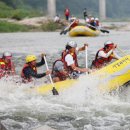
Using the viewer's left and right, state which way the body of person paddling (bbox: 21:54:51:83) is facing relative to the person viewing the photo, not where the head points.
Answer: facing to the right of the viewer

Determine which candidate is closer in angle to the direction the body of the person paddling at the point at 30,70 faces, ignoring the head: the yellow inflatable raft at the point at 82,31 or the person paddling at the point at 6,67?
the yellow inflatable raft

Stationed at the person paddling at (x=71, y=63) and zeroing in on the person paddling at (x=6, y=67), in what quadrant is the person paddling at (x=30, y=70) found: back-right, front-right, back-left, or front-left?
front-left

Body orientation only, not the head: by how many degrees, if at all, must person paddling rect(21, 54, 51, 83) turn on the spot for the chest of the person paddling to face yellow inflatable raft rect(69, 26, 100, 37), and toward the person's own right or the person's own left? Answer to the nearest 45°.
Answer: approximately 90° to the person's own left

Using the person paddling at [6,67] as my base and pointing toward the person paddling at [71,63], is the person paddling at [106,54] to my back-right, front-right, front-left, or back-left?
front-left

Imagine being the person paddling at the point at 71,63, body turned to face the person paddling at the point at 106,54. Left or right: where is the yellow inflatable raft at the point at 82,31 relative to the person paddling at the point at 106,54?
left

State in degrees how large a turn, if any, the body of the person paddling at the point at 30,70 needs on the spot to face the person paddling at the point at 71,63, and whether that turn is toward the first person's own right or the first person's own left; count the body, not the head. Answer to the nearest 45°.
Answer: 0° — they already face them

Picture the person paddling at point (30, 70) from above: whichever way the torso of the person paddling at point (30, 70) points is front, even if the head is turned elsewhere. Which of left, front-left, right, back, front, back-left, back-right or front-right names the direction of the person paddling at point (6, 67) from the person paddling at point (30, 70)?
back-left
